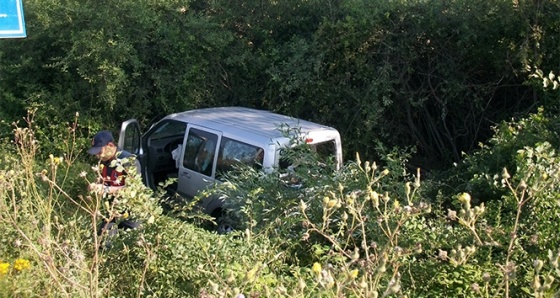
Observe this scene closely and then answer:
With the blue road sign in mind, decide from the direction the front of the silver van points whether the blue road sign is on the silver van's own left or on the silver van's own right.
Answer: on the silver van's own left

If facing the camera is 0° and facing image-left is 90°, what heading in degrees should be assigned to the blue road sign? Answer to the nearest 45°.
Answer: approximately 0°

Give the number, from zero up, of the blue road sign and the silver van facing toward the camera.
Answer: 1

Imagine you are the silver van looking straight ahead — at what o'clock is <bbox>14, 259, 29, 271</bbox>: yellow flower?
The yellow flower is roughly at 8 o'clock from the silver van.

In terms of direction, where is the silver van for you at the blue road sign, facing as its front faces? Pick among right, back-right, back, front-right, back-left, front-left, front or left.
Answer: back-left

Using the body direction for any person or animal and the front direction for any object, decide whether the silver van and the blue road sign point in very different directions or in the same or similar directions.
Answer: very different directions

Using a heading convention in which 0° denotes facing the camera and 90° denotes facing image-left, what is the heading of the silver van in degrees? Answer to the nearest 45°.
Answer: approximately 135°
